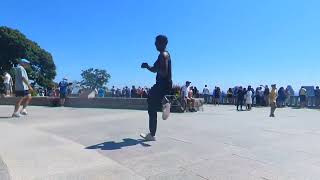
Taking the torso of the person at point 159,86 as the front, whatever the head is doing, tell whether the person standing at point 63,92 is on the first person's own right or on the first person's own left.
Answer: on the first person's own right

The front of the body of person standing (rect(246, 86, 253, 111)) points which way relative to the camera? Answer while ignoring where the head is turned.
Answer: away from the camera

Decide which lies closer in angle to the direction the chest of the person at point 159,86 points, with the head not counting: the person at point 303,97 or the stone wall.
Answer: the stone wall

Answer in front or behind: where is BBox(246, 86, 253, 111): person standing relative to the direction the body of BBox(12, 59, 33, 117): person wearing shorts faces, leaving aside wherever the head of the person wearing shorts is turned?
in front

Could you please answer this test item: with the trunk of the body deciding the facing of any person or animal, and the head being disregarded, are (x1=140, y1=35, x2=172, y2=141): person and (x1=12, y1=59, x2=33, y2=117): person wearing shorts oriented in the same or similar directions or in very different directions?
very different directions

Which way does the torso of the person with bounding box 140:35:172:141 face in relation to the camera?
to the viewer's left

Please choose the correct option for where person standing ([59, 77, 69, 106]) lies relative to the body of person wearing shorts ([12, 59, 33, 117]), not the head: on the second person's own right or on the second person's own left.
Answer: on the second person's own left

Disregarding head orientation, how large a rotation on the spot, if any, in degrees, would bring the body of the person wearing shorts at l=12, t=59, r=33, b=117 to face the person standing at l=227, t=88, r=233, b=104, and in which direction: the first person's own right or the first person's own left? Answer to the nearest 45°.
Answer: approximately 45° to the first person's own left

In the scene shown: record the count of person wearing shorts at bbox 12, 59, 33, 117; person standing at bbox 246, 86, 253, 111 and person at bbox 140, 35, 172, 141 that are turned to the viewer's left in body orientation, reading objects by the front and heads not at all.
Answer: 1

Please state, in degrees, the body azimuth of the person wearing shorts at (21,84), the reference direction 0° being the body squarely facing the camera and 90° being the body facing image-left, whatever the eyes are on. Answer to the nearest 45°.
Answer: approximately 270°
